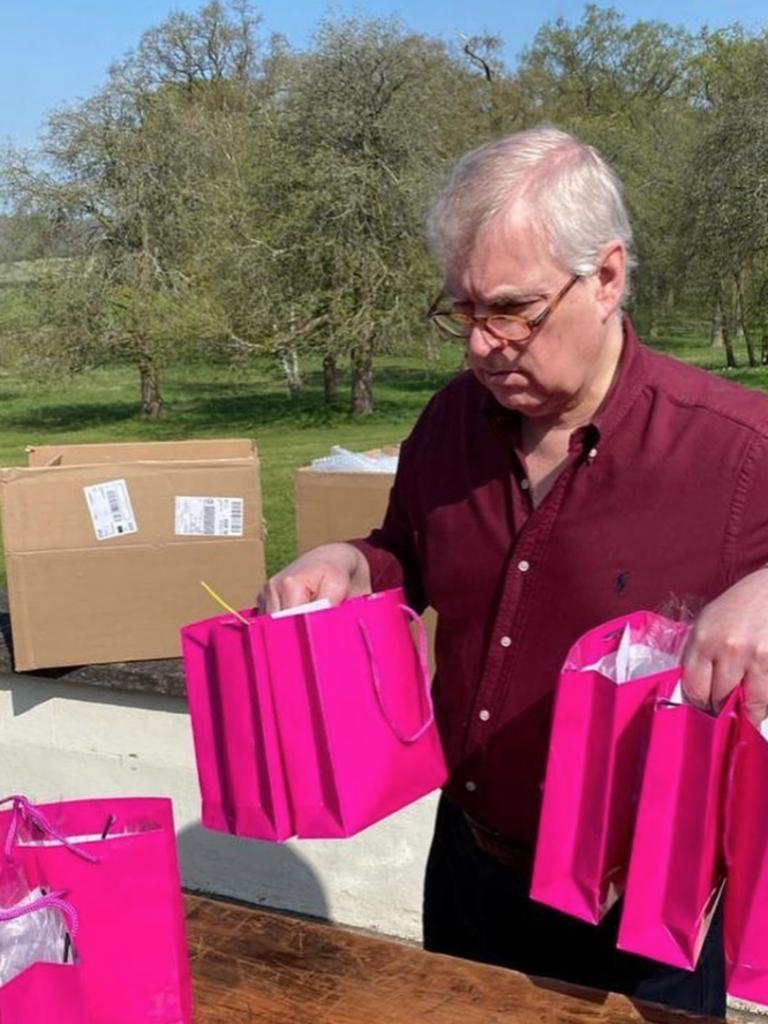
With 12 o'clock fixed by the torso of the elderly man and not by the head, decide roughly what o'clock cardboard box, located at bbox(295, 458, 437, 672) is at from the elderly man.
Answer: The cardboard box is roughly at 4 o'clock from the elderly man.

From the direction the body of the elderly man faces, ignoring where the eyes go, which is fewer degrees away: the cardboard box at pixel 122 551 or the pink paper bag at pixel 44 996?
the pink paper bag

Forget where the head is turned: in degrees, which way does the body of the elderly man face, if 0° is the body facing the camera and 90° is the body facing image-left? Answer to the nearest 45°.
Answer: approximately 45°

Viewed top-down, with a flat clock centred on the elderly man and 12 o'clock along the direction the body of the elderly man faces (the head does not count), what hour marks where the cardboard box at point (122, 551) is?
The cardboard box is roughly at 3 o'clock from the elderly man.

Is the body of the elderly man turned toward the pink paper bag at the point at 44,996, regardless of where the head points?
yes
